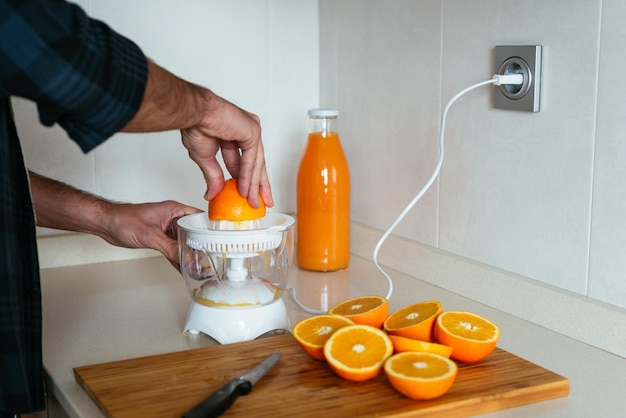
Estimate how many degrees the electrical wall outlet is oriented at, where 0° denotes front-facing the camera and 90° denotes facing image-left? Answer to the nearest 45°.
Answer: approximately 45°

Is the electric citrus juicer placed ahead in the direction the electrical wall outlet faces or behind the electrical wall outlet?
ahead

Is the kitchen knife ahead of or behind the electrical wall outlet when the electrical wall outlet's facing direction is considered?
ahead

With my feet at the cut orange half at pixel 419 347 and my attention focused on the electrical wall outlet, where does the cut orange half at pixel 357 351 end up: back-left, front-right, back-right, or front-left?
back-left
